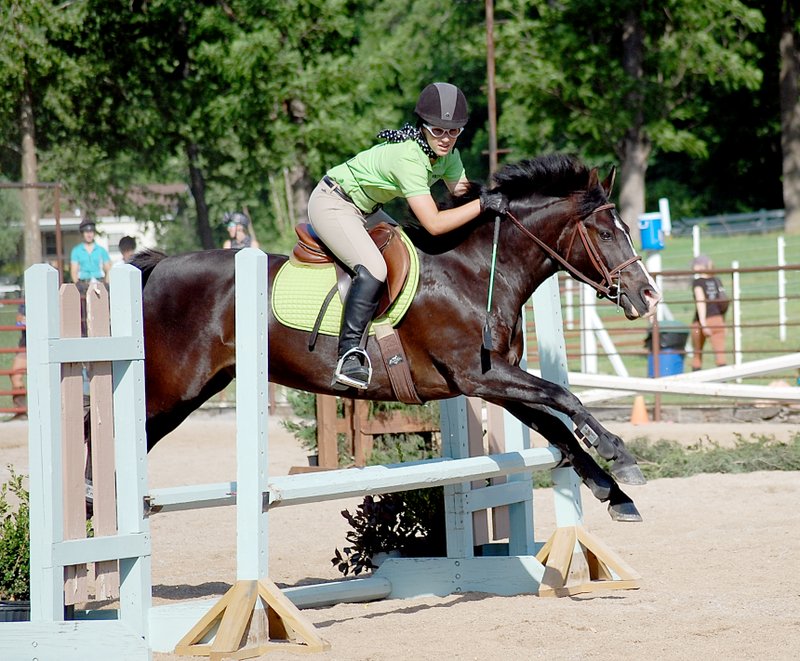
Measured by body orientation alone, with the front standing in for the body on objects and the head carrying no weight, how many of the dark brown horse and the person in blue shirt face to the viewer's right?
1

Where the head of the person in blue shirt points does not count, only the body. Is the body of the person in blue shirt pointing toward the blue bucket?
no

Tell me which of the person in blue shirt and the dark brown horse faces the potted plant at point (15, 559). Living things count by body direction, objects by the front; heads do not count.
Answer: the person in blue shirt

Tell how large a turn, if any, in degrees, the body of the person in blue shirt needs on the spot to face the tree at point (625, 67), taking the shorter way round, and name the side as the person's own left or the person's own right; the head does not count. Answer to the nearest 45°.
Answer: approximately 135° to the person's own left

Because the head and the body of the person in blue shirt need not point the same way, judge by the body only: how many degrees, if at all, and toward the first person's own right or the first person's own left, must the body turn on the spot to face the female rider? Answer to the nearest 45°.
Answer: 0° — they already face them

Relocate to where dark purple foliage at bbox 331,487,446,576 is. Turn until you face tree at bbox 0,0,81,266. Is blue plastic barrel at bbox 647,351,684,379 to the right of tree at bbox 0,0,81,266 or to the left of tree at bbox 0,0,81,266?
right

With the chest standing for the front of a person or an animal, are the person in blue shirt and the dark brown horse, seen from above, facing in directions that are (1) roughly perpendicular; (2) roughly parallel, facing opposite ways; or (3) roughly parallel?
roughly perpendicular

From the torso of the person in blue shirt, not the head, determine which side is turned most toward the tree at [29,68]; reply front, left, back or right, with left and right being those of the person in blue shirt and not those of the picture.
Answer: back

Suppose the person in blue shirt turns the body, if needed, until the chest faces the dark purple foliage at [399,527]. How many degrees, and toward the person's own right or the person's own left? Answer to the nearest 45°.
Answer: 0° — they already face it

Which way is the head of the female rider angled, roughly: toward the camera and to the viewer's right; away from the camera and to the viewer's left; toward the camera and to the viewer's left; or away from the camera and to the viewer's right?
toward the camera and to the viewer's right

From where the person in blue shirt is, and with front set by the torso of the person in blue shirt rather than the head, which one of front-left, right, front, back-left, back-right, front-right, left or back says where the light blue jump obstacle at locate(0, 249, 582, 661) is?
front

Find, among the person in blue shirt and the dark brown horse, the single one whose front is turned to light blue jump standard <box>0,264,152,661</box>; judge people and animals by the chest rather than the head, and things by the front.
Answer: the person in blue shirt

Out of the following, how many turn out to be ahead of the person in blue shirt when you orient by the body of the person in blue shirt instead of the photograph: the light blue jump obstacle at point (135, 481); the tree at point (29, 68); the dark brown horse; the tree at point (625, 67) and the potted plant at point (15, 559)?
3

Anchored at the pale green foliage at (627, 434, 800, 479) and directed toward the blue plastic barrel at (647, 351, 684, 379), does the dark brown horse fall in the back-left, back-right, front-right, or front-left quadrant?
back-left

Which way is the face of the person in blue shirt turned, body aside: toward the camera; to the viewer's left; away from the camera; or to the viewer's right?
toward the camera

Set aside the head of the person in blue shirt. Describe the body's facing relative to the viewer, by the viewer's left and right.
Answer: facing the viewer

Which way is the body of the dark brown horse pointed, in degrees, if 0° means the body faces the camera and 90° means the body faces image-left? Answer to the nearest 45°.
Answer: approximately 270°

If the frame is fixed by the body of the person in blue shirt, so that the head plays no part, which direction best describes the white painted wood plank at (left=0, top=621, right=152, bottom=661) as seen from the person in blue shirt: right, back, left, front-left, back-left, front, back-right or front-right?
front
